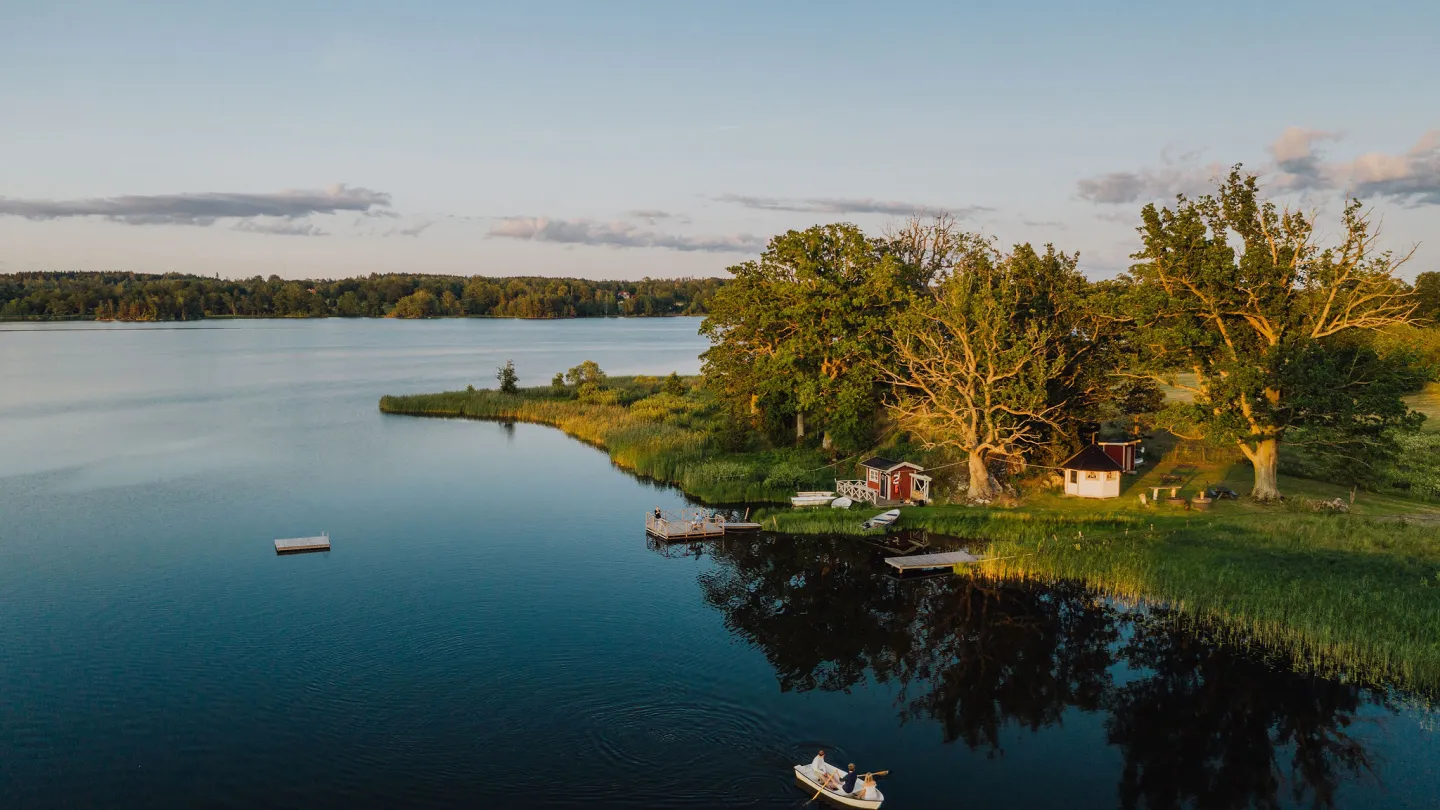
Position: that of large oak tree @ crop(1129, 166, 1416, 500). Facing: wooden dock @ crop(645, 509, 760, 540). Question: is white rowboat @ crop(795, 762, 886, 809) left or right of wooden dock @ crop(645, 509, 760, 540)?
left

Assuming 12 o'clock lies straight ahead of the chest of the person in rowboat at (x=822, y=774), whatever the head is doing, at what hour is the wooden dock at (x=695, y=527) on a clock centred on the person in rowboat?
The wooden dock is roughly at 7 o'clock from the person in rowboat.

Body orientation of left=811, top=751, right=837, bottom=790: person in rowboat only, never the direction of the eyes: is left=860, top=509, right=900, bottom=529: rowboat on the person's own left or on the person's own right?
on the person's own left

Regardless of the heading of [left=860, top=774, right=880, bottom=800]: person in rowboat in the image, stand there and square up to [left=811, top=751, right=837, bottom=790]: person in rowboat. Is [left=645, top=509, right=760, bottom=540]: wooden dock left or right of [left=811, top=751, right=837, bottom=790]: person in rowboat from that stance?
right

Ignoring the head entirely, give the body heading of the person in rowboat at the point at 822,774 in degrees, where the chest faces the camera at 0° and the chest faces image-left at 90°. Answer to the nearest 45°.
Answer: approximately 315°

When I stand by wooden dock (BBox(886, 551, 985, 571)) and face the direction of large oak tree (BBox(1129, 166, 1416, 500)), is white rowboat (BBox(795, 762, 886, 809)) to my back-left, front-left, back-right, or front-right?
back-right
